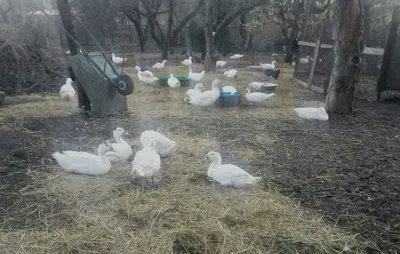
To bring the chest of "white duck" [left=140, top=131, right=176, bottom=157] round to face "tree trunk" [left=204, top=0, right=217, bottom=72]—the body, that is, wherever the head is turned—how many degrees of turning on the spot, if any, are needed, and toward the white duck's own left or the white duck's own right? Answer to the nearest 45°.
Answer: approximately 90° to the white duck's own right

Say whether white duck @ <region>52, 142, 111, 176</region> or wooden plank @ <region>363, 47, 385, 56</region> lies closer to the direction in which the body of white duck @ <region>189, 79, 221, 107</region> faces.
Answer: the wooden plank

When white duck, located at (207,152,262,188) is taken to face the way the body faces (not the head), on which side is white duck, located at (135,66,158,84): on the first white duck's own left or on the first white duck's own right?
on the first white duck's own right

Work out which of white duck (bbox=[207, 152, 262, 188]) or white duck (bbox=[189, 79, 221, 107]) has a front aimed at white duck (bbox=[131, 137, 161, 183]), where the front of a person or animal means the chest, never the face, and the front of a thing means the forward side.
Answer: white duck (bbox=[207, 152, 262, 188])

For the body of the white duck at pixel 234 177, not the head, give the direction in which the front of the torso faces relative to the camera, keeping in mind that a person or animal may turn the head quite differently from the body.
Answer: to the viewer's left

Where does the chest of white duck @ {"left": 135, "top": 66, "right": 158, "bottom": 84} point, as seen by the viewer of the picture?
to the viewer's left

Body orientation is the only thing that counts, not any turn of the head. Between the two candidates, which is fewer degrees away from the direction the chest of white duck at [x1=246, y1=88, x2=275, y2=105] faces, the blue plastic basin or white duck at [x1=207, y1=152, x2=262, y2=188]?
the blue plastic basin

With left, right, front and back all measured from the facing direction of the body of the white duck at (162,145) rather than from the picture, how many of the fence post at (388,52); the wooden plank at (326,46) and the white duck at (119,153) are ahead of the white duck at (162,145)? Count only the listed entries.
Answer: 1

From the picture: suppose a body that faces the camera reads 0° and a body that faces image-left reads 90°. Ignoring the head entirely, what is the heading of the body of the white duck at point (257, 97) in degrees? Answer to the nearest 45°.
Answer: approximately 90°

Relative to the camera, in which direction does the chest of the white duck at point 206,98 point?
to the viewer's right

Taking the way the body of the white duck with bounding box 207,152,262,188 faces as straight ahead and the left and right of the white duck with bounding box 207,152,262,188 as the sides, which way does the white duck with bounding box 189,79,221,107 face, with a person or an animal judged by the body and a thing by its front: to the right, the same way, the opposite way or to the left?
the opposite way

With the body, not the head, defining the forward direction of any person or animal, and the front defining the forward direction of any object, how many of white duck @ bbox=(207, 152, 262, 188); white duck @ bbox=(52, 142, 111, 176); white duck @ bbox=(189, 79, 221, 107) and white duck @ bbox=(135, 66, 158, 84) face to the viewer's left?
2
